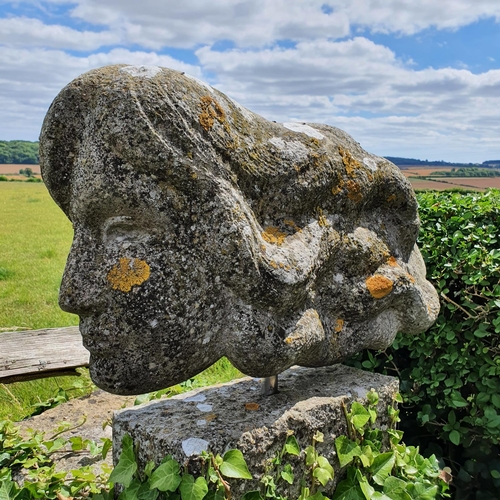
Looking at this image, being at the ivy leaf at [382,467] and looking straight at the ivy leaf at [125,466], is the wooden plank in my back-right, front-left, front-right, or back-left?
front-right

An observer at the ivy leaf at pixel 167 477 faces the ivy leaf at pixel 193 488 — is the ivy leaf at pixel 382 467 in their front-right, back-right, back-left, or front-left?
front-left

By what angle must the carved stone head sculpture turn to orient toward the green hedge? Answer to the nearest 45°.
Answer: approximately 135° to its right

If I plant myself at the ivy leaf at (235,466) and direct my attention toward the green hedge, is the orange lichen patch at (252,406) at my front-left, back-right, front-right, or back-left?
front-left

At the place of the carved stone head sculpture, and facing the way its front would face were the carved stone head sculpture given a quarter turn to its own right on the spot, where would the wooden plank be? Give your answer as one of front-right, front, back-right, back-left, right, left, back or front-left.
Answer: front-left

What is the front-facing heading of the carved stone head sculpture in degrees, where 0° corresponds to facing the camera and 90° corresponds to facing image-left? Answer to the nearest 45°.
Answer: approximately 90°
